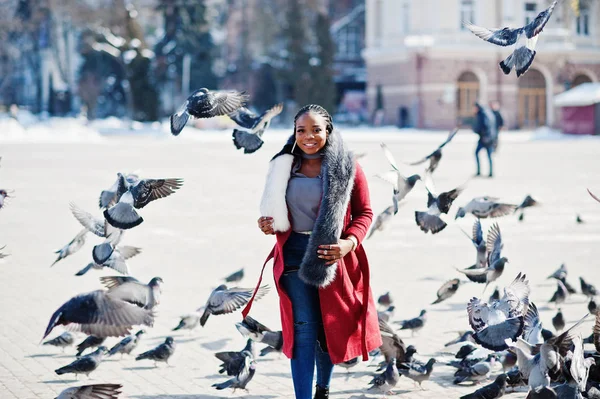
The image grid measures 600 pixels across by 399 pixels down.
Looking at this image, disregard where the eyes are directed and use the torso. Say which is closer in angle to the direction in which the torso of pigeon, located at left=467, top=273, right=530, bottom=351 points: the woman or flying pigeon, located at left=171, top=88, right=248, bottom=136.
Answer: the flying pigeon

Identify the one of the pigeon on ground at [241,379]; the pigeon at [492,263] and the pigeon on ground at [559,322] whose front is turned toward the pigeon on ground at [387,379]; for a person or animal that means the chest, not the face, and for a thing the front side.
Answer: the pigeon on ground at [241,379]

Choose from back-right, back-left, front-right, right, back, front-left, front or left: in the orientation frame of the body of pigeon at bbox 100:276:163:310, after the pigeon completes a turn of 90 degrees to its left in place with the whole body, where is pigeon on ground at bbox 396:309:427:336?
front-right

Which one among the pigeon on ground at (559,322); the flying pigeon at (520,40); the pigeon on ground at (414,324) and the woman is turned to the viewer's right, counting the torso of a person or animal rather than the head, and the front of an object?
the pigeon on ground at (414,324)

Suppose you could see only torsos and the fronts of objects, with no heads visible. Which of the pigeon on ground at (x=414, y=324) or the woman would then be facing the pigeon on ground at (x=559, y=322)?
the pigeon on ground at (x=414, y=324)

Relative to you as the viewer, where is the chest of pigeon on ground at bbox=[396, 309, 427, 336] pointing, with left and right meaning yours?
facing to the right of the viewer

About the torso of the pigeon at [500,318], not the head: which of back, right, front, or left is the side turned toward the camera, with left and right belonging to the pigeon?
back
